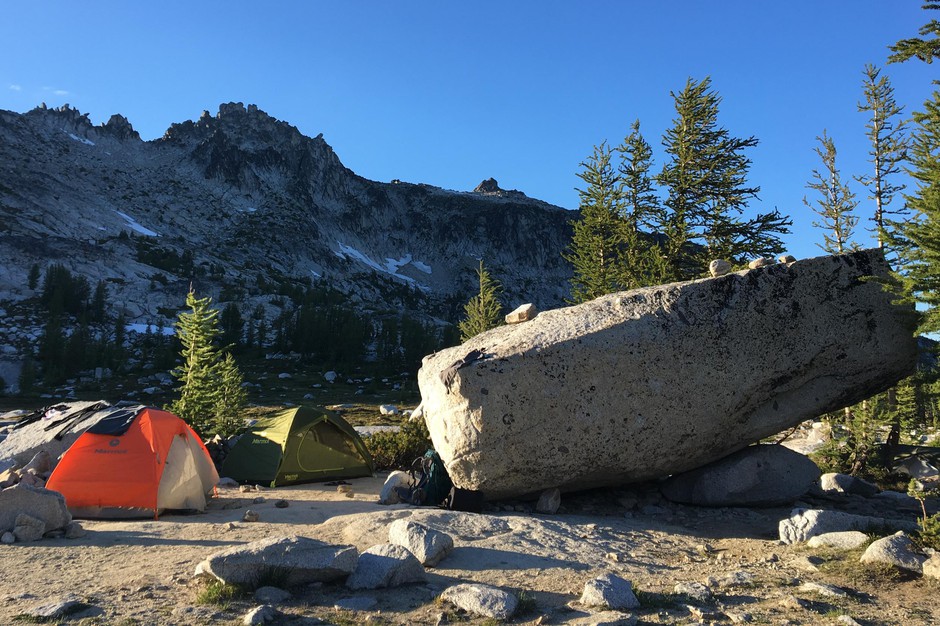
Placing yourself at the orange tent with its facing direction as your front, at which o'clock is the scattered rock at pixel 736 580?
The scattered rock is roughly at 12 o'clock from the orange tent.

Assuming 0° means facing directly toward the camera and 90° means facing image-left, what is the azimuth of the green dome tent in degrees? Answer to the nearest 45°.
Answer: approximately 315°

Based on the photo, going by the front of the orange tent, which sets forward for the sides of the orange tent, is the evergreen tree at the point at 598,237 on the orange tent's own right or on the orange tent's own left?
on the orange tent's own left

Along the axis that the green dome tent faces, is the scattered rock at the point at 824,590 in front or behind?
in front

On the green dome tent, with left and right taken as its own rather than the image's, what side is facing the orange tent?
right

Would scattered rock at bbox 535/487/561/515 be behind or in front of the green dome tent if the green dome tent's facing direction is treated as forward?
in front

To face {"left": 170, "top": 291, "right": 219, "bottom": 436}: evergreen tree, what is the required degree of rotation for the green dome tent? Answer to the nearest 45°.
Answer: approximately 180°

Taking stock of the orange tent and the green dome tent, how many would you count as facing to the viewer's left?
0

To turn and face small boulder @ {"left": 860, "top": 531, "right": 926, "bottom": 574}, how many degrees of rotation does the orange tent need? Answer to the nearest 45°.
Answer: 0° — it already faces it

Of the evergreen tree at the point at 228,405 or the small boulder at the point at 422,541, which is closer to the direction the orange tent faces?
the small boulder

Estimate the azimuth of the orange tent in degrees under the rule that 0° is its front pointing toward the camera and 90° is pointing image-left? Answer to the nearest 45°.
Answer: approximately 315°
